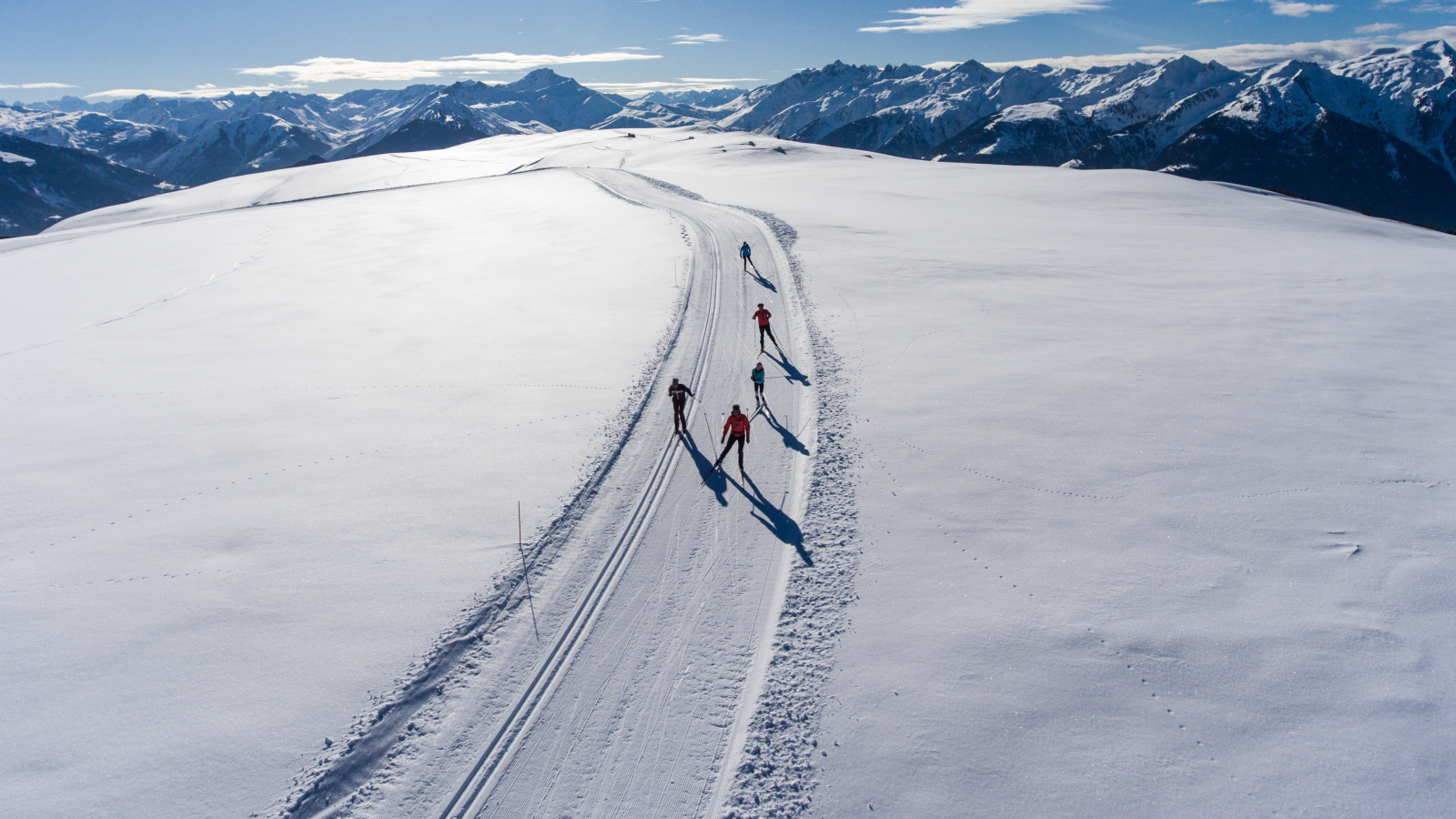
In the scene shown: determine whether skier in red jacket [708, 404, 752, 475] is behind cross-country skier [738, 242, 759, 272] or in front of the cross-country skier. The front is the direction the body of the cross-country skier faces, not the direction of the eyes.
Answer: in front

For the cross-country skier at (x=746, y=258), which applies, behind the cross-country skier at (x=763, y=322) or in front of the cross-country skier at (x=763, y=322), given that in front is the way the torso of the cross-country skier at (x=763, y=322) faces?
behind

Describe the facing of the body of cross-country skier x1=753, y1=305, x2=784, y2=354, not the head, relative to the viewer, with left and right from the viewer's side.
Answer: facing the viewer

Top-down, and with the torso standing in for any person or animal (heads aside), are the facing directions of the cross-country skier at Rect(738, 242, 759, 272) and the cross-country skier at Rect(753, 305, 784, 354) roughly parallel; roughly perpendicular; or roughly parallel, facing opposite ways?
roughly parallel

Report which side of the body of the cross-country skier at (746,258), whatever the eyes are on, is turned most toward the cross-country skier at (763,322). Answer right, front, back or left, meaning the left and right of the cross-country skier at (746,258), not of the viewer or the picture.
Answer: front

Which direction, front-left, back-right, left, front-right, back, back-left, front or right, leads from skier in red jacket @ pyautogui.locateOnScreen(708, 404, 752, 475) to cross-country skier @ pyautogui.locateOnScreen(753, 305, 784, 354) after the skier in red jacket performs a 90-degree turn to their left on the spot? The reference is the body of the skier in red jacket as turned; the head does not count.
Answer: left

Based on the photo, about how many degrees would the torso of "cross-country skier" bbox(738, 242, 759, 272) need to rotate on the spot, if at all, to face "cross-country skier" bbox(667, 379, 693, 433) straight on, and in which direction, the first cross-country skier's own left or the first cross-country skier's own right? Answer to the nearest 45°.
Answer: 0° — they already face them

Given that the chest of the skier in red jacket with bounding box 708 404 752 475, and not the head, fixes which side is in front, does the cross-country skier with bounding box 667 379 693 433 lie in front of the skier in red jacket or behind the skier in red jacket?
behind
